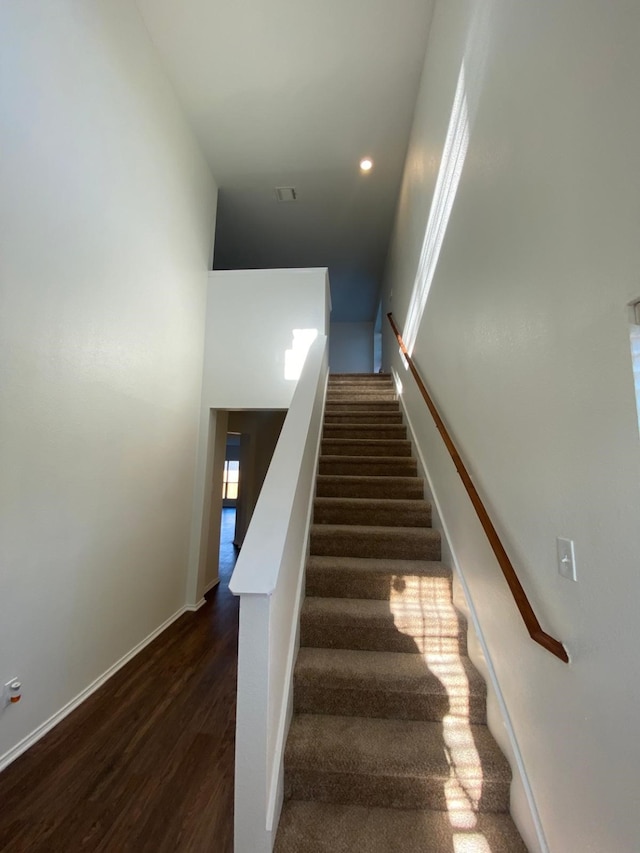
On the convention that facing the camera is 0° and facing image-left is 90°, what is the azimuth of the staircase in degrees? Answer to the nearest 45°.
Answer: approximately 0°
